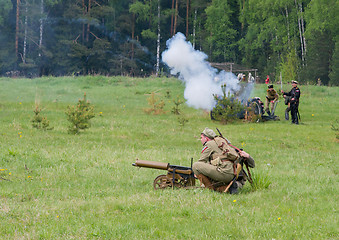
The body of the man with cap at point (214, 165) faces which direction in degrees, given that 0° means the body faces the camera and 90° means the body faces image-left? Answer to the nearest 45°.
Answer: approximately 90°

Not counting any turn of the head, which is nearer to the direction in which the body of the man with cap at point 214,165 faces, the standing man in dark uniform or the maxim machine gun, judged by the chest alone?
the maxim machine gun

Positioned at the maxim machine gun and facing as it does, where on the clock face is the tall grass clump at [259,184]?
The tall grass clump is roughly at 6 o'clock from the maxim machine gun.

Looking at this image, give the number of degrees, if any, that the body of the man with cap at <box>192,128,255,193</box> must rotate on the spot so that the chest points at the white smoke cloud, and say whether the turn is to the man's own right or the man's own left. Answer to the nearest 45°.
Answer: approximately 90° to the man's own right

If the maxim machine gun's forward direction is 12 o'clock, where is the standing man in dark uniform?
The standing man in dark uniform is roughly at 4 o'clock from the maxim machine gun.

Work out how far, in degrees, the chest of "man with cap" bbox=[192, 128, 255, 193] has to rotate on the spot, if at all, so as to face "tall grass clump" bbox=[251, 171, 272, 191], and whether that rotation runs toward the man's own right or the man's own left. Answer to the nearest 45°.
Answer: approximately 180°

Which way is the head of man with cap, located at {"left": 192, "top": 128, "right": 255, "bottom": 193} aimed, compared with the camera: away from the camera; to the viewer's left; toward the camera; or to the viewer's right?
to the viewer's left

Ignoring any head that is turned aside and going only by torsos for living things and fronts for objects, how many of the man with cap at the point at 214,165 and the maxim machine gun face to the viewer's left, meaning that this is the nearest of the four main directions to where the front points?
2

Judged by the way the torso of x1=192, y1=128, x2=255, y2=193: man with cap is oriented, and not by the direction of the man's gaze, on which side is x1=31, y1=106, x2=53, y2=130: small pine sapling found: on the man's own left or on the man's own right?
on the man's own right

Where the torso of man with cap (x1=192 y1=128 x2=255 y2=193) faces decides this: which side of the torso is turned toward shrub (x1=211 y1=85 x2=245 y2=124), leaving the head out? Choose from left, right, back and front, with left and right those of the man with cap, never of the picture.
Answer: right

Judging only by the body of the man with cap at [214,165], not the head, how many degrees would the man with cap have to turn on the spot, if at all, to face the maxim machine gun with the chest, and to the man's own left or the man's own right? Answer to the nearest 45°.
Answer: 0° — they already face it

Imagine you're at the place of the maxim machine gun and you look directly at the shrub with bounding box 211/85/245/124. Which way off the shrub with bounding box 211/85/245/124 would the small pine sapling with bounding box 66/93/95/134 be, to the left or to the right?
left

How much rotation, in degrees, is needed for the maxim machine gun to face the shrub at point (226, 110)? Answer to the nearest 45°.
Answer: approximately 90° to its right

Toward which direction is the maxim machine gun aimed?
to the viewer's left
